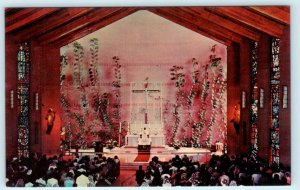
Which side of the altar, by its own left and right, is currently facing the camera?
front

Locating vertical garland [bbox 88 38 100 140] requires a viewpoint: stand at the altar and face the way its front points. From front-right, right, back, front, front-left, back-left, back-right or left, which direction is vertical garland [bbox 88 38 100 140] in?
right

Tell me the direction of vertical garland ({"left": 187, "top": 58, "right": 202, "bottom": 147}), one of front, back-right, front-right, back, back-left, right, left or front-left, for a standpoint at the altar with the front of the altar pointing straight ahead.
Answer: left

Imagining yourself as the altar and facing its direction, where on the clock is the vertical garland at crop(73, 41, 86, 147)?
The vertical garland is roughly at 3 o'clock from the altar.

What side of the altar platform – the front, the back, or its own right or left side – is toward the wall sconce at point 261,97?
left

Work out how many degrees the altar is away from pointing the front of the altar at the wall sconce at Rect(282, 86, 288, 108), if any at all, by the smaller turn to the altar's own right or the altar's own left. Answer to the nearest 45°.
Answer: approximately 90° to the altar's own left

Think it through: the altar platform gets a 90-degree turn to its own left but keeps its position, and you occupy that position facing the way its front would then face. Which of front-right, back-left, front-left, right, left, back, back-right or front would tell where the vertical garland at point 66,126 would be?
back

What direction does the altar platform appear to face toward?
toward the camera

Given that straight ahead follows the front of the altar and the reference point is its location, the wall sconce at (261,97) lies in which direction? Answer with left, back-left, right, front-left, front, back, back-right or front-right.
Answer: left
